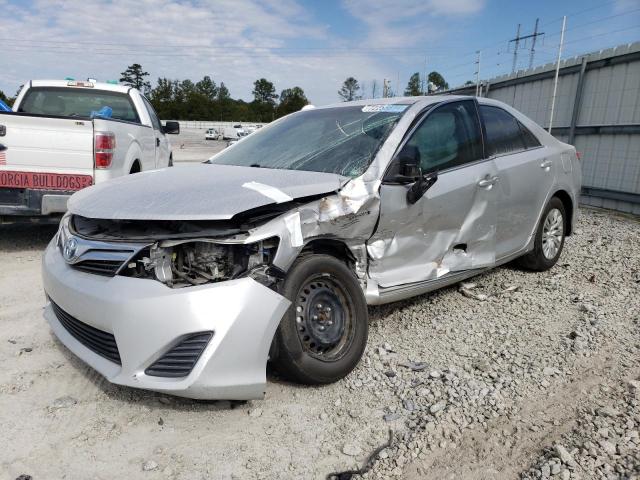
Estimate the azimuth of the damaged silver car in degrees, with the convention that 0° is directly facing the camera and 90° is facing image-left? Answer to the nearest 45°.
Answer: approximately 45°

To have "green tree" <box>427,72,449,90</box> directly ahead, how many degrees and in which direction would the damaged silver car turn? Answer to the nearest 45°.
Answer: approximately 135° to its right

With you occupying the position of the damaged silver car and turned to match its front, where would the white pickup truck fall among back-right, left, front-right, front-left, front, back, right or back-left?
right
